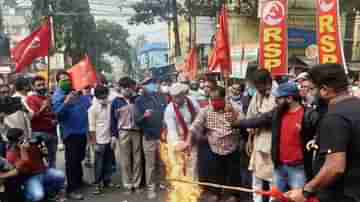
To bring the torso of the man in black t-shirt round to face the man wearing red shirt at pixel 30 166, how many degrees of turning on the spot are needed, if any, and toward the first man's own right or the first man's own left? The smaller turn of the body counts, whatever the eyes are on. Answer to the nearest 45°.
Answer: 0° — they already face them

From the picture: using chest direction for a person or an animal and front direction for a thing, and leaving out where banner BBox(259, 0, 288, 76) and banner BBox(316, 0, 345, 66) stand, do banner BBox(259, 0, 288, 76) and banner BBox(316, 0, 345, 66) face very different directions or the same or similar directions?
same or similar directions

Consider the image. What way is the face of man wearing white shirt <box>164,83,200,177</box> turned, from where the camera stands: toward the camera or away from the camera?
toward the camera

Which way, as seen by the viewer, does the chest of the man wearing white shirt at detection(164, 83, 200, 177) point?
toward the camera

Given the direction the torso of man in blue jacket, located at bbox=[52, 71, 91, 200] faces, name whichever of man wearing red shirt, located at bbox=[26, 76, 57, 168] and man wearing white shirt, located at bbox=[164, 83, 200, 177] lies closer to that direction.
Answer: the man wearing white shirt

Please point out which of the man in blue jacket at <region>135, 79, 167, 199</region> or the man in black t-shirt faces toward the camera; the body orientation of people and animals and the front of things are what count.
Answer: the man in blue jacket

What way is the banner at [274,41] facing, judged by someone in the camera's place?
facing the viewer

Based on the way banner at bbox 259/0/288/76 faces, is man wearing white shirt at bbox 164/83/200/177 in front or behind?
in front

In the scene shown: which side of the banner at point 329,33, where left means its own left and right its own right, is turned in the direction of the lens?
front

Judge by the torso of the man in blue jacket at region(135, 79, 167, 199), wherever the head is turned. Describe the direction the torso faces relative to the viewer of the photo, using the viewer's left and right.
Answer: facing the viewer

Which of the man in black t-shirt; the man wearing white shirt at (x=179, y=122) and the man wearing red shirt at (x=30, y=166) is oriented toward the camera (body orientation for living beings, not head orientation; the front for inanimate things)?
the man wearing white shirt

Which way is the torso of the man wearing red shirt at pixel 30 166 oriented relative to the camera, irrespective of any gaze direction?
to the viewer's right

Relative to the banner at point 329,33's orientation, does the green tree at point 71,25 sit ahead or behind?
behind

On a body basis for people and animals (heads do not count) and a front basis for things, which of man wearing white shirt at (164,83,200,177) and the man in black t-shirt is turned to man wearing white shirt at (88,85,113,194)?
the man in black t-shirt

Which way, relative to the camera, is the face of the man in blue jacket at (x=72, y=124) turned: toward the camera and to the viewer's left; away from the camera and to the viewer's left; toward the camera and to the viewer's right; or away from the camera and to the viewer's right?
toward the camera and to the viewer's right
